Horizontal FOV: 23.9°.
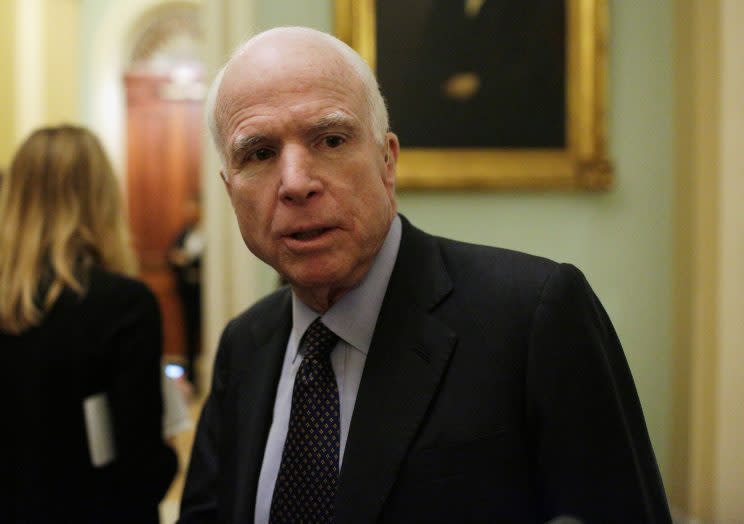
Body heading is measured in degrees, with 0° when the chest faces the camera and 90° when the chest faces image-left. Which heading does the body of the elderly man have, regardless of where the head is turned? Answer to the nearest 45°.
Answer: approximately 45°

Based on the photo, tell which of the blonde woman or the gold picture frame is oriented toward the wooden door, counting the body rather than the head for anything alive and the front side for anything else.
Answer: the blonde woman

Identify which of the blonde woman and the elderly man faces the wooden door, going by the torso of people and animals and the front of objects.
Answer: the blonde woman

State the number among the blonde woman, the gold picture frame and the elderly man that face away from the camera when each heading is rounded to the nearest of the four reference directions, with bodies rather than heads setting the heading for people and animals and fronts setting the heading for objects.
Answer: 1

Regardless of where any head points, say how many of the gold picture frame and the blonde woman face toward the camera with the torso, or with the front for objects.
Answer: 1

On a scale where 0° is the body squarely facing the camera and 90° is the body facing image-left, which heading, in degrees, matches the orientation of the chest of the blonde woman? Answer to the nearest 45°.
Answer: approximately 180°

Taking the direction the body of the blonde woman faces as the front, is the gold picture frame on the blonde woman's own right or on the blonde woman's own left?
on the blonde woman's own right

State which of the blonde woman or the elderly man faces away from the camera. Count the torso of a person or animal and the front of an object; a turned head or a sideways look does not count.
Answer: the blonde woman

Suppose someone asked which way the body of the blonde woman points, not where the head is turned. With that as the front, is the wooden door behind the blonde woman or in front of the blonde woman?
in front
